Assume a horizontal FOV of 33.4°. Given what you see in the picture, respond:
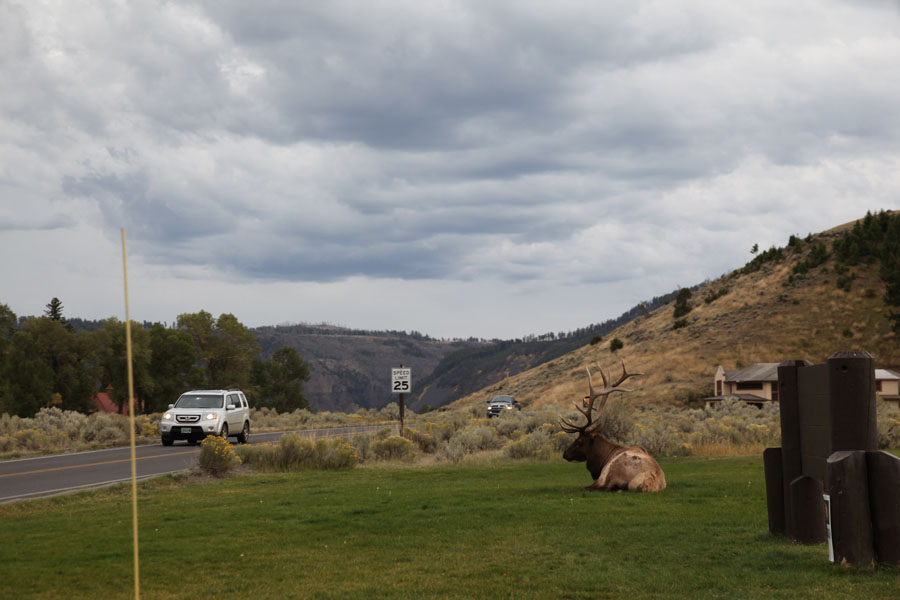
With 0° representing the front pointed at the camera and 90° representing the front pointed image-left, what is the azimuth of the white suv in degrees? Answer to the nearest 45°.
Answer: approximately 45°

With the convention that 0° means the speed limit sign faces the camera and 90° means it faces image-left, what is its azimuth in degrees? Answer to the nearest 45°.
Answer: approximately 0°

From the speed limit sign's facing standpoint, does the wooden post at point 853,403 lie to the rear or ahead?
ahead

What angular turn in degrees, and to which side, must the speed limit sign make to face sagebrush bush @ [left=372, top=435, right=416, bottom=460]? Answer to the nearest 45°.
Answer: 0° — it already faces it

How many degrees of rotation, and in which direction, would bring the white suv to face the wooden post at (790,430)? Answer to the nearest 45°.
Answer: approximately 45° to its left

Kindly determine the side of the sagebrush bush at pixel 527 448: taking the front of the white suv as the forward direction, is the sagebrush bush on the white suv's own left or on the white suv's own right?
on the white suv's own left

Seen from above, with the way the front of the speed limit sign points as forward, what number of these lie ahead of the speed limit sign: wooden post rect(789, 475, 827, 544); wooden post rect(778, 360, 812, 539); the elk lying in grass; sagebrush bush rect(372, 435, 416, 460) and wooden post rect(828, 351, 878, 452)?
5

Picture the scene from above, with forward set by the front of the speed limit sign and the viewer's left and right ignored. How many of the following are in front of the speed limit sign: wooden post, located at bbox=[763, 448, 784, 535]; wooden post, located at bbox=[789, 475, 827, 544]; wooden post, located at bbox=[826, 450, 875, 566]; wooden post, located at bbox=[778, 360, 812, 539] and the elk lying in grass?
5

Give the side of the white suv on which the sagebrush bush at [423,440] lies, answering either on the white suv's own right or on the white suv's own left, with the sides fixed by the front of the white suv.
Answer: on the white suv's own left

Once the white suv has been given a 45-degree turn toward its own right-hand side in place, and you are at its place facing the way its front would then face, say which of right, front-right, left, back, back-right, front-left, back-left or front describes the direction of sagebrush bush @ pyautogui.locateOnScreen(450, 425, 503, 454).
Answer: back-left

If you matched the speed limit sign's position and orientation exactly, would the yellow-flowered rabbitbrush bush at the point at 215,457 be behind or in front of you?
in front
